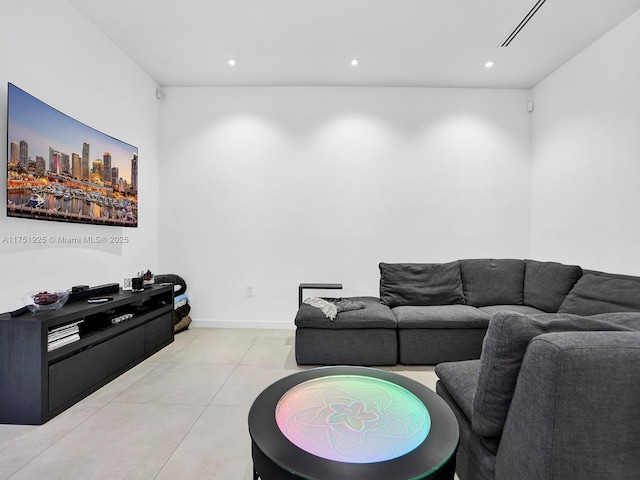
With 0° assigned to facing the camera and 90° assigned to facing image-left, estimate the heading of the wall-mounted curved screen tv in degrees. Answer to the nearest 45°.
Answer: approximately 315°

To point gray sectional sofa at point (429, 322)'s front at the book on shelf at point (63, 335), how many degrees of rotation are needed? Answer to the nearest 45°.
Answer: approximately 45° to its right

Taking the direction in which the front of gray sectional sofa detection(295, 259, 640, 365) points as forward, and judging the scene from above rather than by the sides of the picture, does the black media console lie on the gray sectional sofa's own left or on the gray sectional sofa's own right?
on the gray sectional sofa's own right

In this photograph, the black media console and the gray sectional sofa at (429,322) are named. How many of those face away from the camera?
0

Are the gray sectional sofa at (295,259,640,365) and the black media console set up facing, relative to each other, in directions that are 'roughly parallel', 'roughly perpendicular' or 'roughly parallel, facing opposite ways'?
roughly perpendicular

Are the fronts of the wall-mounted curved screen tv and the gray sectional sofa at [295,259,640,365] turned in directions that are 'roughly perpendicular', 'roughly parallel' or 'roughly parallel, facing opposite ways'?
roughly perpendicular

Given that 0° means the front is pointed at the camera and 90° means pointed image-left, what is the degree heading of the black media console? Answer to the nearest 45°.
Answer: approximately 315°

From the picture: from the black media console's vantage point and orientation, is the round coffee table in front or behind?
in front
